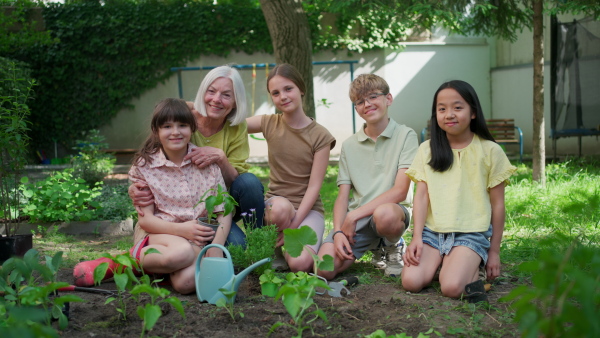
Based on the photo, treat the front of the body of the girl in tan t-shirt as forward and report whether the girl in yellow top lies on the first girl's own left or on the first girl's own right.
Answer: on the first girl's own left

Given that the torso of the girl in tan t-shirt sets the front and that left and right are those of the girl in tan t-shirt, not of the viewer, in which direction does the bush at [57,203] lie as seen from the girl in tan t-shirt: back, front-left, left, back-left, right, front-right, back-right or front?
back-right

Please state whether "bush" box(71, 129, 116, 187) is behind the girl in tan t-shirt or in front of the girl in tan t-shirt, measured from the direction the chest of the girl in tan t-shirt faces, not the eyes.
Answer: behind

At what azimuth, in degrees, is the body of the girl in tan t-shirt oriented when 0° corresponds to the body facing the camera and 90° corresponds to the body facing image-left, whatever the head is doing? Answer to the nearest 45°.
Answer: approximately 0°

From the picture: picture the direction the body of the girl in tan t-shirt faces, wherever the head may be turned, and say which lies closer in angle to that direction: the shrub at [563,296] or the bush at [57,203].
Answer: the shrub

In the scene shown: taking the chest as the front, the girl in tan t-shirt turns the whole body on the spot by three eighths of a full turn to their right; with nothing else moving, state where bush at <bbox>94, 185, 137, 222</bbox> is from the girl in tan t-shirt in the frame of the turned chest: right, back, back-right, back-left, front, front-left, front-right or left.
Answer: front

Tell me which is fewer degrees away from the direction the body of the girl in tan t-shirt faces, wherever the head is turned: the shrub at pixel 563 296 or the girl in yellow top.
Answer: the shrub

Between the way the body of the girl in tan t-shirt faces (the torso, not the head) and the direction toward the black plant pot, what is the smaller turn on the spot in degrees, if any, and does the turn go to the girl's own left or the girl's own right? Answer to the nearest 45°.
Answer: approximately 90° to the girl's own right

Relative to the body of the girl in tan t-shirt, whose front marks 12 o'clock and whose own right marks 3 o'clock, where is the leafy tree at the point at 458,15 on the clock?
The leafy tree is roughly at 7 o'clock from the girl in tan t-shirt.
